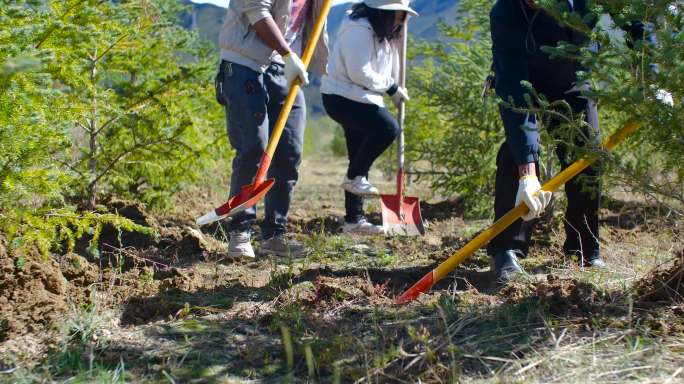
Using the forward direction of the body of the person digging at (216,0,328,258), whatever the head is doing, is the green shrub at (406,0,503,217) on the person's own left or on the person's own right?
on the person's own left

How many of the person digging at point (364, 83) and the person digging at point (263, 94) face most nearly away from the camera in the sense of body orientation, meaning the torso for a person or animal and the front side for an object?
0

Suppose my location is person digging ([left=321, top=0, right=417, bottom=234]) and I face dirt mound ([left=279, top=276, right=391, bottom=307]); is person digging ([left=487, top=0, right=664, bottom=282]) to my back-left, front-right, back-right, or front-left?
front-left

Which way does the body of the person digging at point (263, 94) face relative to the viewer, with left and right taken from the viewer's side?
facing the viewer and to the right of the viewer
